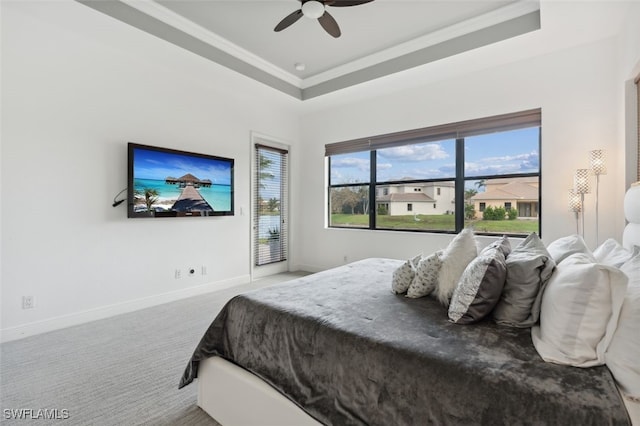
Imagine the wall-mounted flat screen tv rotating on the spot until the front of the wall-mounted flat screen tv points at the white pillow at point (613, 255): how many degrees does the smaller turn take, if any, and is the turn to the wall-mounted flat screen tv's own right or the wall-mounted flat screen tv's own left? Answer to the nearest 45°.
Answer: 0° — it already faces it

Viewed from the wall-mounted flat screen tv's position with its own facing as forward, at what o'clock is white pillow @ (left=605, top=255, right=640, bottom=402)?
The white pillow is roughly at 1 o'clock from the wall-mounted flat screen tv.

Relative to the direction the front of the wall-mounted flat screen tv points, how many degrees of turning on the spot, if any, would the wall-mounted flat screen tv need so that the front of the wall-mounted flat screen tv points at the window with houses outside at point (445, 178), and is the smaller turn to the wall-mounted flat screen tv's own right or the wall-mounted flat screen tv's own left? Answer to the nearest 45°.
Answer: approximately 45° to the wall-mounted flat screen tv's own left

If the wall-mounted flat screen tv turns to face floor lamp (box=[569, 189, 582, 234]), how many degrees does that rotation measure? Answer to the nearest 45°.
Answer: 0° — it already faces it

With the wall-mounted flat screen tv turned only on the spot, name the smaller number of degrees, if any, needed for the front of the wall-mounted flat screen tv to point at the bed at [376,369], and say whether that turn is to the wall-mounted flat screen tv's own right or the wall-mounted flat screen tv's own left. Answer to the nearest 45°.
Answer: approximately 45° to the wall-mounted flat screen tv's own right

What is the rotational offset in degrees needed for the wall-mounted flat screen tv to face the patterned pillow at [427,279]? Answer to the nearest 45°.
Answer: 0° — it already faces it

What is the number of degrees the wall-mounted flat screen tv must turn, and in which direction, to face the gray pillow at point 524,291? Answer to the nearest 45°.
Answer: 0° — it already faces it

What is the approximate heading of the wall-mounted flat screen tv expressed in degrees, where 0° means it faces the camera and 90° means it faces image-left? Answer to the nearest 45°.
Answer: approximately 315°

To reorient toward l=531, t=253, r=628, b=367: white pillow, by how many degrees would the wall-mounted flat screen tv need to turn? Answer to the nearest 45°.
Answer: approximately 45° to its right

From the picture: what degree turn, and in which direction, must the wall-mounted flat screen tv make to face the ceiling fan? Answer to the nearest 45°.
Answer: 0° — it already faces it
